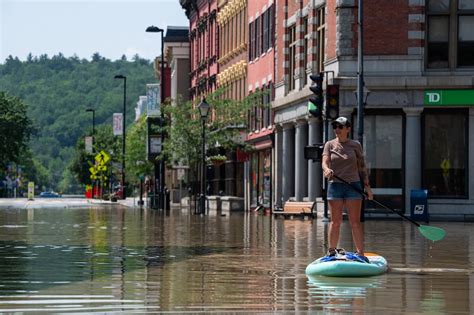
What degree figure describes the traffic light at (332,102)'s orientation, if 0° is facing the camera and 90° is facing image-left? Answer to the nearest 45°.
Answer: approximately 0°

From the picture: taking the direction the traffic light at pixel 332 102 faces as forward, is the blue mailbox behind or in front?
behind

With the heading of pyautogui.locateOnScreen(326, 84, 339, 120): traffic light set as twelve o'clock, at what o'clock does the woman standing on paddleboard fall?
The woman standing on paddleboard is roughly at 12 o'clock from the traffic light.

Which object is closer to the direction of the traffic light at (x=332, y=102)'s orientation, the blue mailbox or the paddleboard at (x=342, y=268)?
the paddleboard

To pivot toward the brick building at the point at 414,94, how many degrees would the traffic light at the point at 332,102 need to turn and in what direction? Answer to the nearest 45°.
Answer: approximately 180°

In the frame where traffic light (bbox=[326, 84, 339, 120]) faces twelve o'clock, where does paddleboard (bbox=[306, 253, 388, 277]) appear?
The paddleboard is roughly at 12 o'clock from the traffic light.
